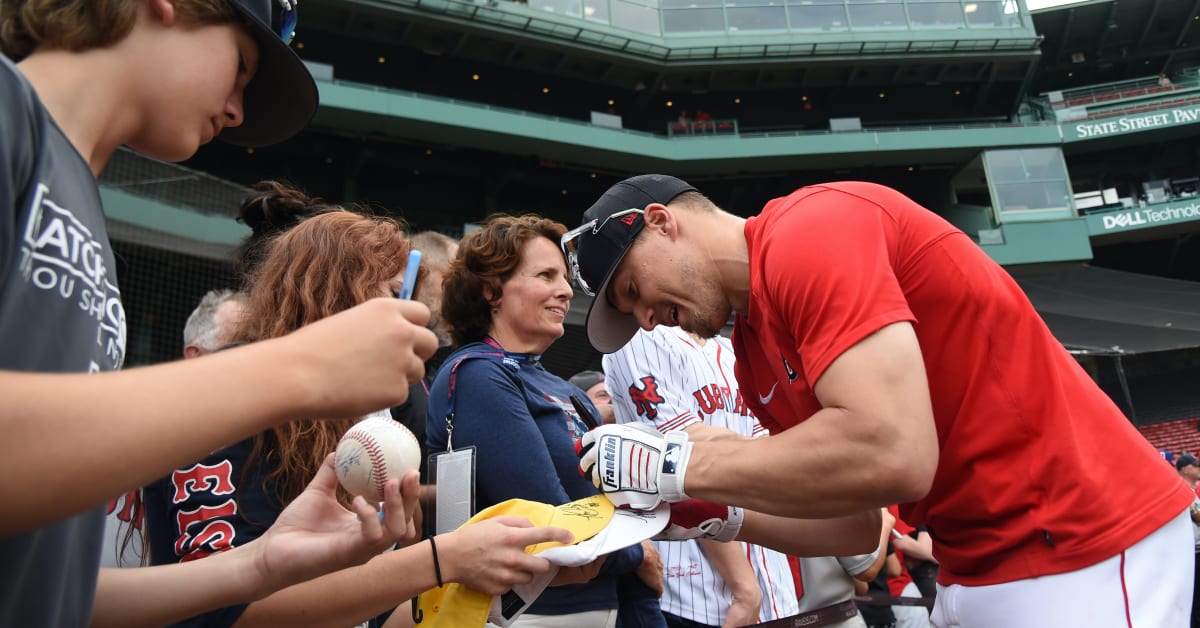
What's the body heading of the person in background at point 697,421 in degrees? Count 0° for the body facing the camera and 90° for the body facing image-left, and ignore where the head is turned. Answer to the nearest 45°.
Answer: approximately 315°

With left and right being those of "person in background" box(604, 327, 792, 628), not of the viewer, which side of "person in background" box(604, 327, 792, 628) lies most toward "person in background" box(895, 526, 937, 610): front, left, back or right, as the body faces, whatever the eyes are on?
left

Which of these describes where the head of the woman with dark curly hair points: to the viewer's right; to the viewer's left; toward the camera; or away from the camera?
to the viewer's right

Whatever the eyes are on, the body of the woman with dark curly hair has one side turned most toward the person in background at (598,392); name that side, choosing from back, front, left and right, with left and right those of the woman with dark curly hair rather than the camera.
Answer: left

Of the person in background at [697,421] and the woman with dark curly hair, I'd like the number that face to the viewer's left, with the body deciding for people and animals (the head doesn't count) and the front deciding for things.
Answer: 0
